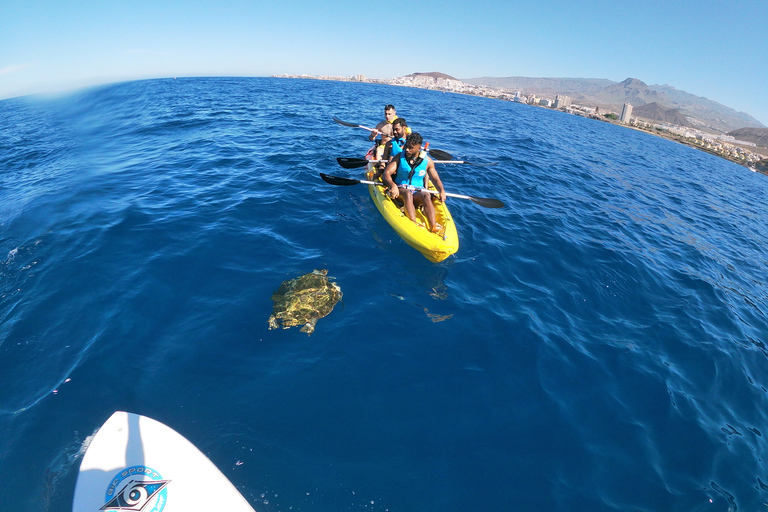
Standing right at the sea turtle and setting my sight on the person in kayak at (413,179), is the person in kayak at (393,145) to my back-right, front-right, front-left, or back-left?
front-left

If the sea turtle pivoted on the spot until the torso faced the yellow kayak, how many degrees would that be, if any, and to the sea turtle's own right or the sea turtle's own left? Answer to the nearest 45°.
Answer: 0° — it already faces it

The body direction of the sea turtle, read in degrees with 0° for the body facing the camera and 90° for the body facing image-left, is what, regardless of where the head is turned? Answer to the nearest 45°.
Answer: approximately 225°

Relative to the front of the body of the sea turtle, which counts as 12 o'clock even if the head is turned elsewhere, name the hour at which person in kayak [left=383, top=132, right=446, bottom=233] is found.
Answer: The person in kayak is roughly at 12 o'clock from the sea turtle.
